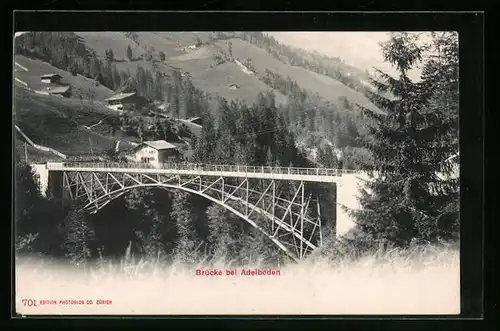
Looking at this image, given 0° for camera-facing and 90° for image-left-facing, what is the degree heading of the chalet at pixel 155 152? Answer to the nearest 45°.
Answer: approximately 45°

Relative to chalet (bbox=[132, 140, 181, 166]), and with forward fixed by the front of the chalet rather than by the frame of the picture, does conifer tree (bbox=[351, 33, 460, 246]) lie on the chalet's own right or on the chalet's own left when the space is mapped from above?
on the chalet's own left
